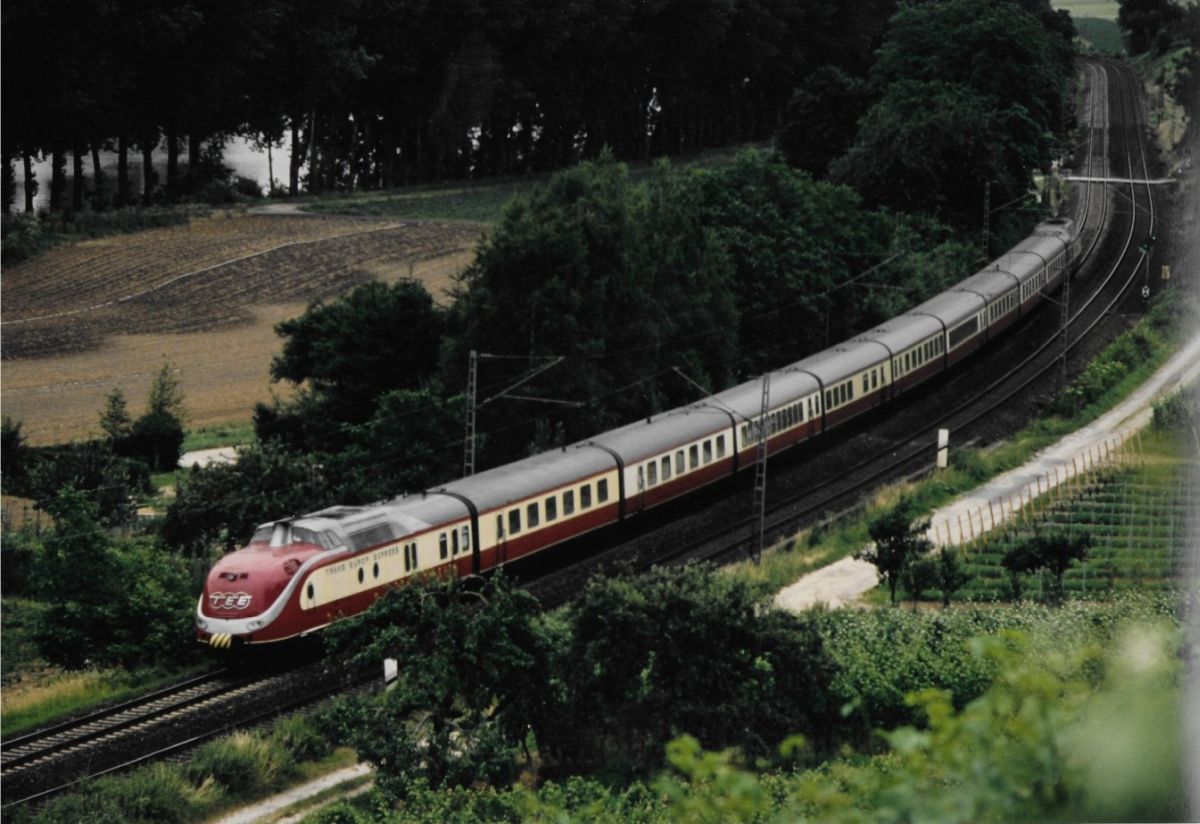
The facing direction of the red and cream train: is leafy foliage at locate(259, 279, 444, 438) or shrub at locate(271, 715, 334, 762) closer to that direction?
the shrub

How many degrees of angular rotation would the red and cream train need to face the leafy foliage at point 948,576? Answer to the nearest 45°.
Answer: approximately 135° to its left

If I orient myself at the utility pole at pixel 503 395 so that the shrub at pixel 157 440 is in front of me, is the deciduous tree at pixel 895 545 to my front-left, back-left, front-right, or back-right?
back-left

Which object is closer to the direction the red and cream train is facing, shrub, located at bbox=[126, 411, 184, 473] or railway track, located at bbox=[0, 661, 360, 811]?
the railway track

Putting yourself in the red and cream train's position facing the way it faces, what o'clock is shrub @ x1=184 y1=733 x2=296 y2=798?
The shrub is roughly at 11 o'clock from the red and cream train.

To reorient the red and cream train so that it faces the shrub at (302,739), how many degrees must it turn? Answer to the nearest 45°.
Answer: approximately 45° to its left

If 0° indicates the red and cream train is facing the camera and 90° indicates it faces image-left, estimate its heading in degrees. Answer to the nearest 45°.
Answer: approximately 45°

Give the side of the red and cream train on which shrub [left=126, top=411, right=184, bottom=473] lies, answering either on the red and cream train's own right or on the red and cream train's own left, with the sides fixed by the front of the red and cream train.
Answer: on the red and cream train's own right

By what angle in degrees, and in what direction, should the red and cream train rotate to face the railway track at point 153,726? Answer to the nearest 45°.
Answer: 0° — it already faces it

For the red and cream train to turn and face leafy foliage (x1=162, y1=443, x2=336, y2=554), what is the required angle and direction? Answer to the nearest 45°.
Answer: approximately 90° to its right
